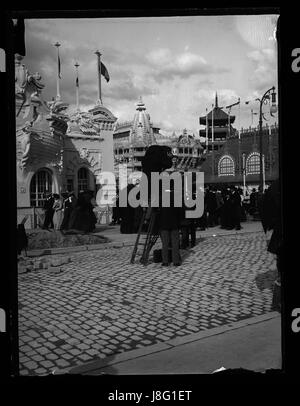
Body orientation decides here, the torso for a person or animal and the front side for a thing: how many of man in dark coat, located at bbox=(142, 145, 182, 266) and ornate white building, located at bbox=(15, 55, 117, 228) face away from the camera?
1

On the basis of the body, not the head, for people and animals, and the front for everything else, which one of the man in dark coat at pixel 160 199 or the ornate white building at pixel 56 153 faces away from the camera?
the man in dark coat

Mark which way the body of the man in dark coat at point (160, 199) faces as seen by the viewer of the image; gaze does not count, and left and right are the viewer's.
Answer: facing away from the viewer

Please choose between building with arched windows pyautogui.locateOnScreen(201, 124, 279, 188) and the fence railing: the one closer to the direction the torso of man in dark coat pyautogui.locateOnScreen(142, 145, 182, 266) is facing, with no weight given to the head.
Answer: the building with arched windows

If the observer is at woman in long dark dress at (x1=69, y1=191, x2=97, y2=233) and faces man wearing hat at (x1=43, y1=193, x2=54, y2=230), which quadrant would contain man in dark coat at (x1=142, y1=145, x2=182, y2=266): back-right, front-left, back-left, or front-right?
back-left

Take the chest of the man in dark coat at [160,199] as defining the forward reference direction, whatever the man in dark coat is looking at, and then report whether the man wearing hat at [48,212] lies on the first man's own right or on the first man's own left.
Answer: on the first man's own left

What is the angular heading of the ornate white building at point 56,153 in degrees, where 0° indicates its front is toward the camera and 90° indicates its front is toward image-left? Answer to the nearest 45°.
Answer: approximately 315°
